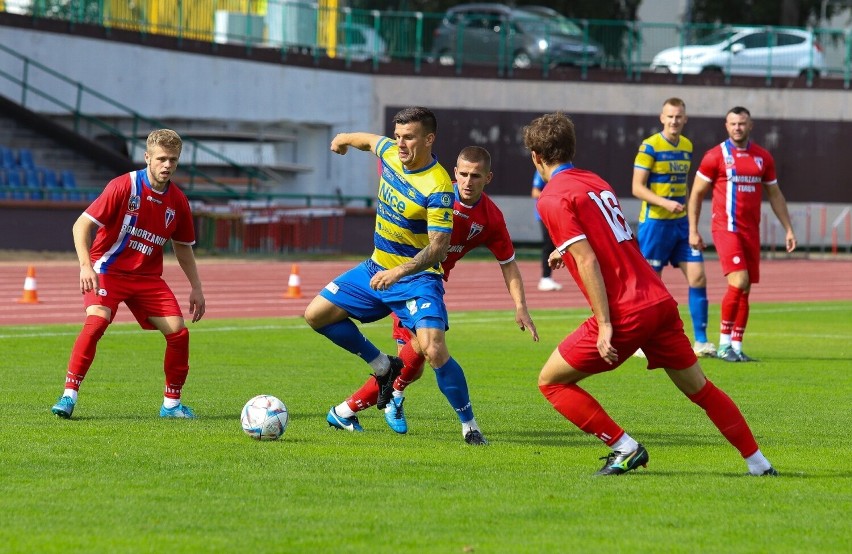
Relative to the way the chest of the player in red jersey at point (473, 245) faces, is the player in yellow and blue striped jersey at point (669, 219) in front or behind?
behind

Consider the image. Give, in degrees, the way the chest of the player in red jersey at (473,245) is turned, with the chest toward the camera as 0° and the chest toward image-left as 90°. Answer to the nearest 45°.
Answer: approximately 45°

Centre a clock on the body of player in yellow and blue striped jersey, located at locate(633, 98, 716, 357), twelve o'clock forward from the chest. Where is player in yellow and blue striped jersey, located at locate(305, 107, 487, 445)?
player in yellow and blue striped jersey, located at locate(305, 107, 487, 445) is roughly at 2 o'clock from player in yellow and blue striped jersey, located at locate(633, 98, 716, 357).

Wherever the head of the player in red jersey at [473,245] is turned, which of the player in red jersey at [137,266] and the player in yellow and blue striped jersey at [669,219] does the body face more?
the player in red jersey

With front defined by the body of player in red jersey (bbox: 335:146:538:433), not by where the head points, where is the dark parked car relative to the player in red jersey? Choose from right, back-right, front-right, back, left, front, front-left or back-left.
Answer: back-right

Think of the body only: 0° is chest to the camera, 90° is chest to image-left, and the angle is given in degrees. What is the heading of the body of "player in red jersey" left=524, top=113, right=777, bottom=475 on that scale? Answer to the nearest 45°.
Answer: approximately 135°

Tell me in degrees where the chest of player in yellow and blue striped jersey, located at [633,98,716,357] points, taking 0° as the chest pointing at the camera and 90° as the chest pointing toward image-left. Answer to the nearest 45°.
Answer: approximately 315°

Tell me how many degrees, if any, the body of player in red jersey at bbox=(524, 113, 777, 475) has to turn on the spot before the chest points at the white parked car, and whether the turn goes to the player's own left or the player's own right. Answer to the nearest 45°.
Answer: approximately 45° to the player's own right
